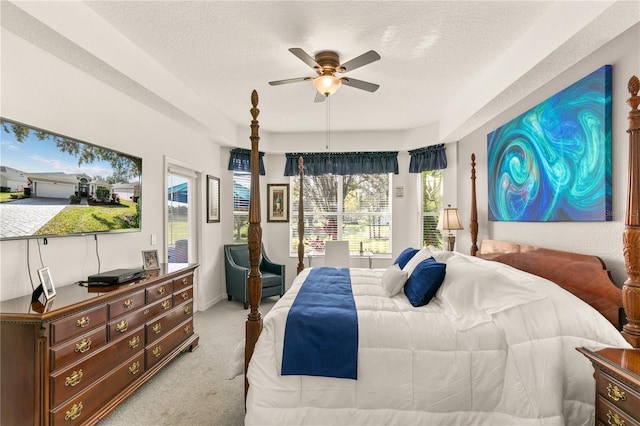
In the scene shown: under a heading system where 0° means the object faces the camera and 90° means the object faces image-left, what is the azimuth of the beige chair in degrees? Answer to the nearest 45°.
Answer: approximately 180°

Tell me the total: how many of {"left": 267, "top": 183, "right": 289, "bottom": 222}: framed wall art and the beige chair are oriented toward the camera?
1

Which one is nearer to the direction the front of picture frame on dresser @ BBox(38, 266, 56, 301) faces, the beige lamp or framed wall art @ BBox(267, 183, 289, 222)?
the beige lamp

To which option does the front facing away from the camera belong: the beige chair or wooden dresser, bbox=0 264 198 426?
the beige chair

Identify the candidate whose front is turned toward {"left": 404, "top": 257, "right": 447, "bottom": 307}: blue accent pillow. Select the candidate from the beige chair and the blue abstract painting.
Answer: the blue abstract painting

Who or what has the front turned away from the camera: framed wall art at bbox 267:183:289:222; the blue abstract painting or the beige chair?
the beige chair

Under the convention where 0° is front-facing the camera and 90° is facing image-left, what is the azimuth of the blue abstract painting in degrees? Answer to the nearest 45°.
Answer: approximately 45°

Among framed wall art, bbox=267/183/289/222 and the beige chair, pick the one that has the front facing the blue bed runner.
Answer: the framed wall art

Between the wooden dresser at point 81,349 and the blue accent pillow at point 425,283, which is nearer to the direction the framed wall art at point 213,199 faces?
the blue accent pillow

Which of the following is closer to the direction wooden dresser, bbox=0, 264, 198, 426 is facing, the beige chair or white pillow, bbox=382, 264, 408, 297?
the white pillow

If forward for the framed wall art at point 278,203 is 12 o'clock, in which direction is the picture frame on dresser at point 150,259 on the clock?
The picture frame on dresser is roughly at 1 o'clock from the framed wall art.
